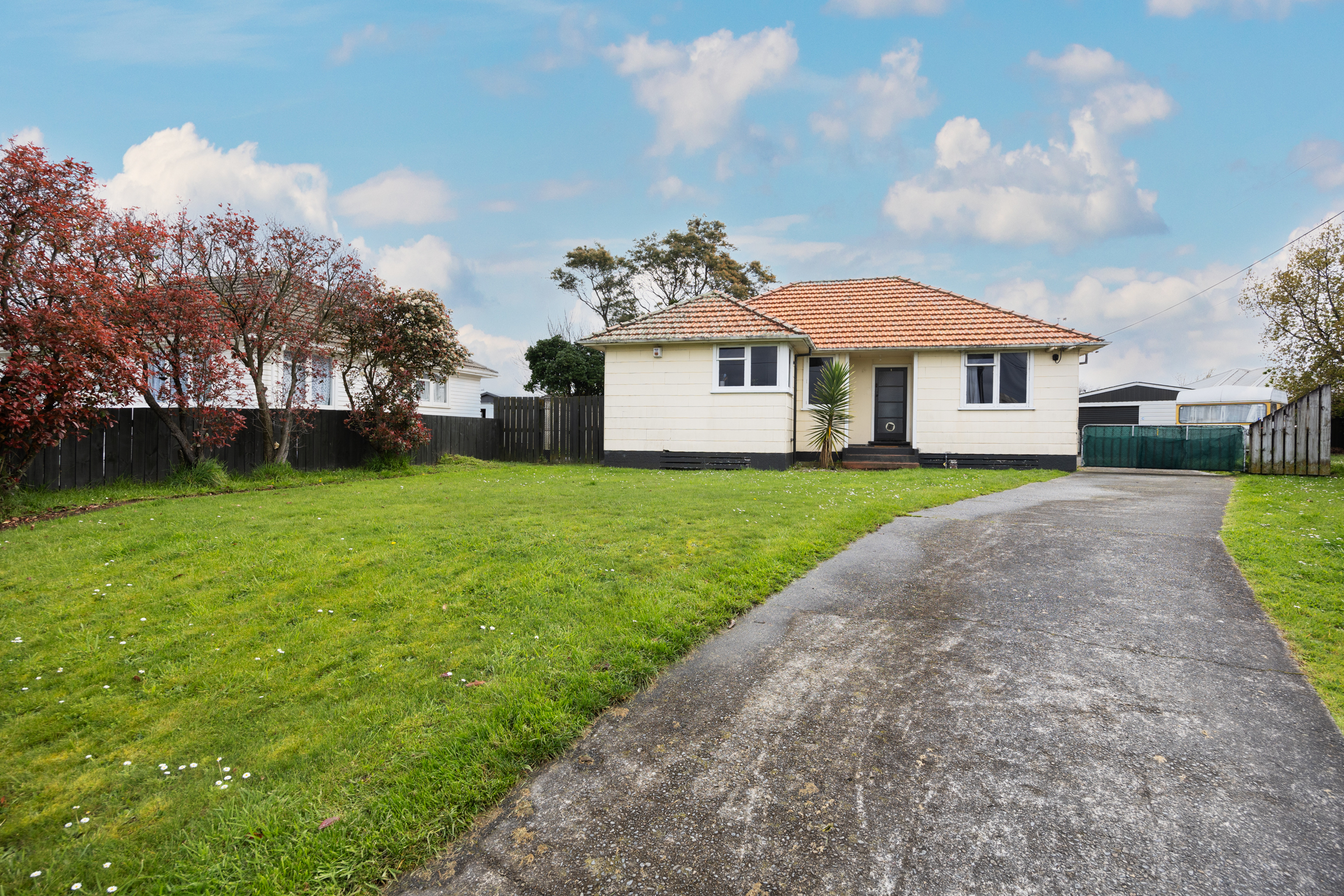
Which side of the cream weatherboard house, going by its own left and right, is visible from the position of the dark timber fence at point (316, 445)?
right

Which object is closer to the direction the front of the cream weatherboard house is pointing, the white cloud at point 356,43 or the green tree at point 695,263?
the white cloud

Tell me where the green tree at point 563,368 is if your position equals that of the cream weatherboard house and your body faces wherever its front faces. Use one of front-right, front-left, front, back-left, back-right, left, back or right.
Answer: back-right

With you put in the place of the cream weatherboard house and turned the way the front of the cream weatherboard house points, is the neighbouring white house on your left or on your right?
on your right

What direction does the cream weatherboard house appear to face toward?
toward the camera

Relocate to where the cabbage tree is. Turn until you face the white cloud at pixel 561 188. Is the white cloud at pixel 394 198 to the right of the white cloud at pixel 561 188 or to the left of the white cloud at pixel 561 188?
left

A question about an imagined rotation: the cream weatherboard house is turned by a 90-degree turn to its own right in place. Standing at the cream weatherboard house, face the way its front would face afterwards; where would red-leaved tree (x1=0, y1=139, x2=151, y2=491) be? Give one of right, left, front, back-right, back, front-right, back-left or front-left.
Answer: front-left

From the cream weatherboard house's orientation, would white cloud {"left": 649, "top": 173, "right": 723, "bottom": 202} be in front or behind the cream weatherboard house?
behind

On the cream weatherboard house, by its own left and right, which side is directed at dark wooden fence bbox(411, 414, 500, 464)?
right

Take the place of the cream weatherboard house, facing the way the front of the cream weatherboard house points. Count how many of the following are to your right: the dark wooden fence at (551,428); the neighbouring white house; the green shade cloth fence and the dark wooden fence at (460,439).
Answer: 3

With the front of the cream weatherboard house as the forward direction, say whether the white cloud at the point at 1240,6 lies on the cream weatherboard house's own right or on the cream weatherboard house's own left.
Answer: on the cream weatherboard house's own left
